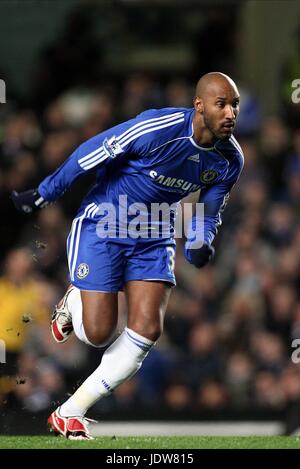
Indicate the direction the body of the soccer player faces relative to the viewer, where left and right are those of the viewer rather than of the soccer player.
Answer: facing the viewer and to the right of the viewer

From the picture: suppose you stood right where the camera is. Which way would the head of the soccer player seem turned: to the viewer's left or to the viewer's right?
to the viewer's right
